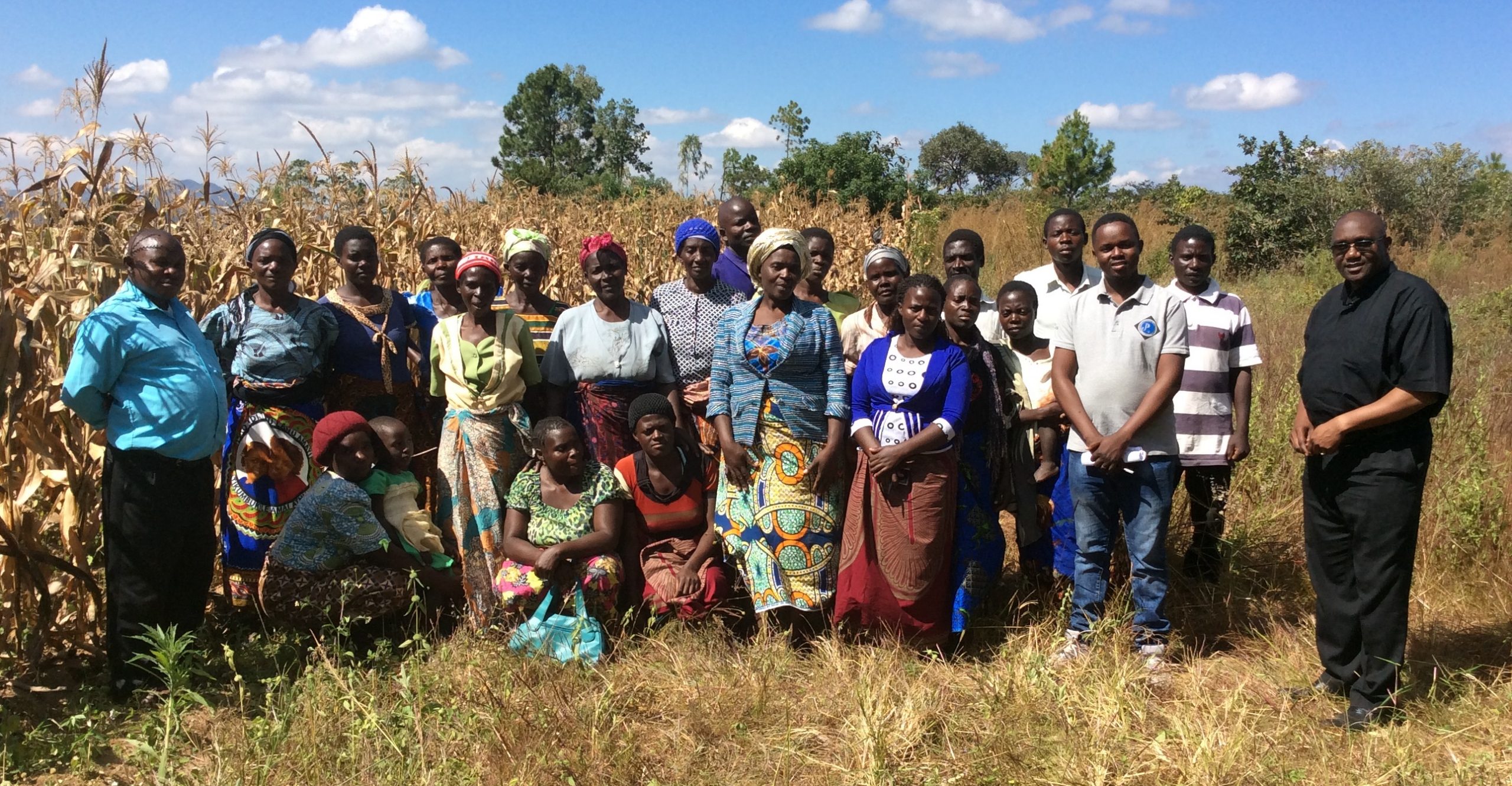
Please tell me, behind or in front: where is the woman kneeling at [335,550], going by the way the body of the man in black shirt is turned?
in front

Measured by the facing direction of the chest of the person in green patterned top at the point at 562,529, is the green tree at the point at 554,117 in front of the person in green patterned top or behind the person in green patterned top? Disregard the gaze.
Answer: behind

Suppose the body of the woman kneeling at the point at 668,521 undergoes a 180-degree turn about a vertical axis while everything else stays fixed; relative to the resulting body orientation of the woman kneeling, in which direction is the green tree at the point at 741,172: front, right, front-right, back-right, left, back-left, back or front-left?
front

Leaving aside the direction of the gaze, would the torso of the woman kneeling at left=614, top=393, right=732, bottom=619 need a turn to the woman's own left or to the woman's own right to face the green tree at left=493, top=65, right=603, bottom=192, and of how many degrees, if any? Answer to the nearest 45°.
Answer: approximately 180°

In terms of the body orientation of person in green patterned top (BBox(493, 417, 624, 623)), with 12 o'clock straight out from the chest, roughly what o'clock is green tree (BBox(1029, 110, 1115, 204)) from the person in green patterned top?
The green tree is roughly at 7 o'clock from the person in green patterned top.

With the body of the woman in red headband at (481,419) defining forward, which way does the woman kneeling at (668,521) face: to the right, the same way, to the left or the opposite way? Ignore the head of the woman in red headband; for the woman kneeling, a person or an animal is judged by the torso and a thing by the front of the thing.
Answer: the same way

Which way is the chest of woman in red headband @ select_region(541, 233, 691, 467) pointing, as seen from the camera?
toward the camera

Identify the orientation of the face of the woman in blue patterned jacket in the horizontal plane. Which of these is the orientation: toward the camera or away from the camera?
toward the camera

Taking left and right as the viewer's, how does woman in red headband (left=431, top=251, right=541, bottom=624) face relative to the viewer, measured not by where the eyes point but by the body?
facing the viewer

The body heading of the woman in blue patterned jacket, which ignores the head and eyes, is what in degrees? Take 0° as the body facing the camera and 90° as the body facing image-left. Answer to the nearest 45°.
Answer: approximately 0°

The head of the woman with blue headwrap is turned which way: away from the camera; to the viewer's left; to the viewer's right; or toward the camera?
toward the camera
